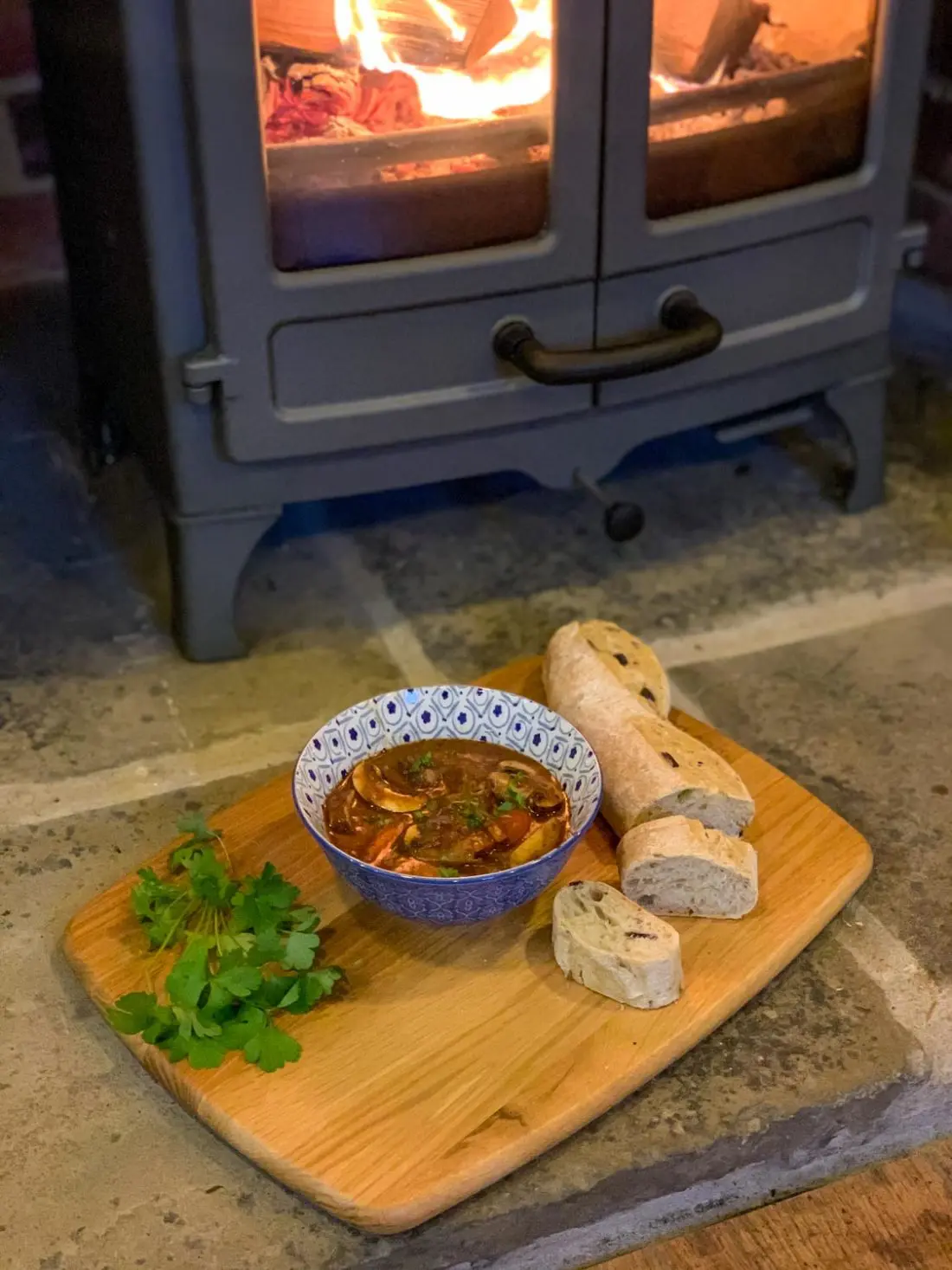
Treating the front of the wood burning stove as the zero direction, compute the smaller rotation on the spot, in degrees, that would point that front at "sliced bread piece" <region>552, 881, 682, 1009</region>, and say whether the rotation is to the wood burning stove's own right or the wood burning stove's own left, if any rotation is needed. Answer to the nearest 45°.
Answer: approximately 45° to the wood burning stove's own right

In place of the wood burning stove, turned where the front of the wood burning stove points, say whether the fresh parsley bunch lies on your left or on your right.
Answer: on your right

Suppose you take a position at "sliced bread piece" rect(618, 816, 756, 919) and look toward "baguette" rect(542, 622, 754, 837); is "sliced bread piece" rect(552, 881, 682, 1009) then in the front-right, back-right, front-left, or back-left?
back-left

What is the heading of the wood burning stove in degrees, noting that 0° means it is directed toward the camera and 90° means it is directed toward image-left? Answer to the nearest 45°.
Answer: approximately 315°

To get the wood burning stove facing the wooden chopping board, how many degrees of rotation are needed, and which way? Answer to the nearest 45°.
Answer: approximately 45° to its right
